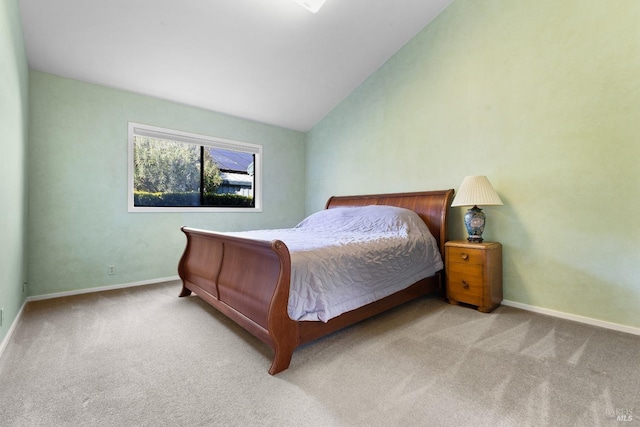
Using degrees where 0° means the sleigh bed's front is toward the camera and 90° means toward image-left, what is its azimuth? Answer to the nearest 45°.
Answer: approximately 45°

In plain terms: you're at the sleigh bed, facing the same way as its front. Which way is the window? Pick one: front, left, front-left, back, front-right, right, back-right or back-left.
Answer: right

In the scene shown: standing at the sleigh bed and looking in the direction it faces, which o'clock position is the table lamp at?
The table lamp is roughly at 7 o'clock from the sleigh bed.
